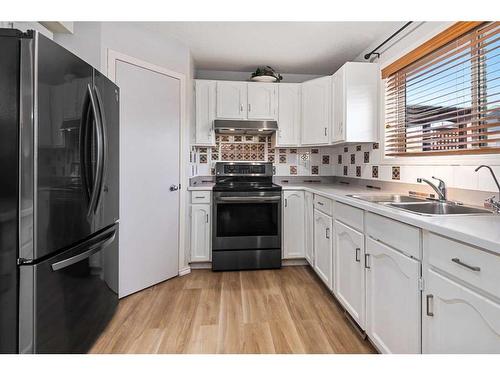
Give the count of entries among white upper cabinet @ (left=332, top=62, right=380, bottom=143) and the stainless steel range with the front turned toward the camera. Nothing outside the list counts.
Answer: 1

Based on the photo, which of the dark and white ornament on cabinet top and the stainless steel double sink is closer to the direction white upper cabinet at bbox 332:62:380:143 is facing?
the dark and white ornament on cabinet top

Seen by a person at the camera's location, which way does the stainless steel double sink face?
facing the viewer and to the left of the viewer

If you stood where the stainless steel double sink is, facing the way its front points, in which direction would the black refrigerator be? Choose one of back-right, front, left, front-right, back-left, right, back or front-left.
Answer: front

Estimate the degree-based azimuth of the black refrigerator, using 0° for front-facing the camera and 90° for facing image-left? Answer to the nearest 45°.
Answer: approximately 315°

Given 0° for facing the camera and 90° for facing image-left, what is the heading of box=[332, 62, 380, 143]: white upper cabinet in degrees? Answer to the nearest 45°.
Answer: approximately 90°

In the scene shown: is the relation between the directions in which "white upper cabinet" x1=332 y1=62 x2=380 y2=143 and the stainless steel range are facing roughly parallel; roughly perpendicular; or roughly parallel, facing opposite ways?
roughly perpendicular

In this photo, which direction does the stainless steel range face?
toward the camera

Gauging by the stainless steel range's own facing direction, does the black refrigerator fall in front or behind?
in front

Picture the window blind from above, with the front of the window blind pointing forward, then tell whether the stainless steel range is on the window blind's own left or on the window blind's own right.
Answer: on the window blind's own right

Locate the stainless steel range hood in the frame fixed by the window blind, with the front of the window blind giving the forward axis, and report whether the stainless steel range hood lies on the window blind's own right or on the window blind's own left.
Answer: on the window blind's own right
